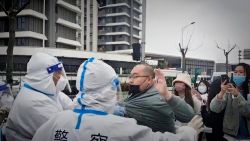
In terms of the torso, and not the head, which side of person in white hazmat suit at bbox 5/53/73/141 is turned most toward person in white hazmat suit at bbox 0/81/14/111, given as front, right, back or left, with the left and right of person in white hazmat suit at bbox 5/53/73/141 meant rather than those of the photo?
left

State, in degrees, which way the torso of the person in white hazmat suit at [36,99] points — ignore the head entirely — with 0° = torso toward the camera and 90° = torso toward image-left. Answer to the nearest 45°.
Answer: approximately 270°

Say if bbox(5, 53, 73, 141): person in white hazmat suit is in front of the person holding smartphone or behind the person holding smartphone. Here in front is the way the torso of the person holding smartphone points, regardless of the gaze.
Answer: in front

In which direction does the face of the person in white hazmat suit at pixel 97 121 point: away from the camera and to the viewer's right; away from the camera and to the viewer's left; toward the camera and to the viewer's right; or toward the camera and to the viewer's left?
away from the camera and to the viewer's right

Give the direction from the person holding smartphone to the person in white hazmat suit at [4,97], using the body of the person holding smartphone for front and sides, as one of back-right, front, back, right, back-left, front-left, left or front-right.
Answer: front-right

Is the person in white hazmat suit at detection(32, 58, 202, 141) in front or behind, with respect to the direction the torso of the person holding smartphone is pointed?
in front

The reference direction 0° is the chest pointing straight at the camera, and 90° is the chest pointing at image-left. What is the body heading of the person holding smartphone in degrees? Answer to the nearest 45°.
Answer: approximately 45°

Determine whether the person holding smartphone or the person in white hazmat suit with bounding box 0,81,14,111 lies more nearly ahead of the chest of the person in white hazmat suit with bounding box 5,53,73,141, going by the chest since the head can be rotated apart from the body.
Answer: the person holding smartphone

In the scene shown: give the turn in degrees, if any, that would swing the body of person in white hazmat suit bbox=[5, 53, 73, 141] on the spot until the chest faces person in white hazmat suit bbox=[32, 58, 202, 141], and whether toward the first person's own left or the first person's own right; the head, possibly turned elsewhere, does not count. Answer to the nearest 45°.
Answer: approximately 90° to the first person's own right

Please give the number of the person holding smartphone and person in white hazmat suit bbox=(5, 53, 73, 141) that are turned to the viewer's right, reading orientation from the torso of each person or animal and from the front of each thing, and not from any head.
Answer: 1

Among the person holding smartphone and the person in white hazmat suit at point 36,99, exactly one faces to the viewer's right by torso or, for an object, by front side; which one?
the person in white hazmat suit

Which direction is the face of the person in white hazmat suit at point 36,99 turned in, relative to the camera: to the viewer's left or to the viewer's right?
to the viewer's right

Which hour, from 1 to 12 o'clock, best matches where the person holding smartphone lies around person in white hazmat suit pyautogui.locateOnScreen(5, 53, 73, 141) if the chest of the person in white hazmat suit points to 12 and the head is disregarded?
The person holding smartphone is roughly at 12 o'clock from the person in white hazmat suit.
